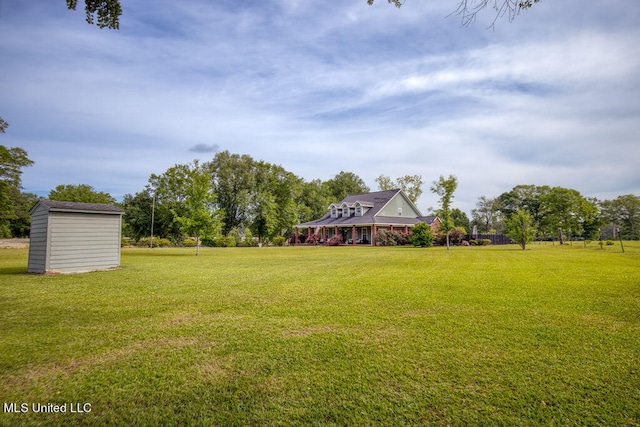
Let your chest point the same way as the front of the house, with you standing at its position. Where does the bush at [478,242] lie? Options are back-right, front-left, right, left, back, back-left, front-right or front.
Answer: back-left

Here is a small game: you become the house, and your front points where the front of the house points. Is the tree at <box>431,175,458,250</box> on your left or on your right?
on your left

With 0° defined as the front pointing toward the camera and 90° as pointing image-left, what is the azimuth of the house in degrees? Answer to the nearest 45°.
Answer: approximately 45°

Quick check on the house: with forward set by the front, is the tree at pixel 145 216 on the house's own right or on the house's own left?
on the house's own right

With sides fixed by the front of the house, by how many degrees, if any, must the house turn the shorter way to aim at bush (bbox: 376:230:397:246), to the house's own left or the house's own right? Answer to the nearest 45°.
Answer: approximately 45° to the house's own left

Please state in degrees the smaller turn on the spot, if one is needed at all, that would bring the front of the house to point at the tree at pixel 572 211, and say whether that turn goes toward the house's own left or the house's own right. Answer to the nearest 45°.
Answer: approximately 135° to the house's own left

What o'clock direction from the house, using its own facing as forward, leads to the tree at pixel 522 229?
The tree is roughly at 9 o'clock from the house.

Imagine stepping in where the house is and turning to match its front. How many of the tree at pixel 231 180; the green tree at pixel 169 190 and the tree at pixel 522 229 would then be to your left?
1

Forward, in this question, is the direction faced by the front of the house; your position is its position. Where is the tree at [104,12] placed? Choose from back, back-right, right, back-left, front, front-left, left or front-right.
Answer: front-left

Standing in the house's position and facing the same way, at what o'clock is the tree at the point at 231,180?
The tree is roughly at 2 o'clock from the house.
